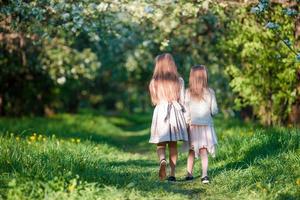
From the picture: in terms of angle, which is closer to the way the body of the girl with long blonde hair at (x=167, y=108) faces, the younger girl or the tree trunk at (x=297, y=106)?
the tree trunk

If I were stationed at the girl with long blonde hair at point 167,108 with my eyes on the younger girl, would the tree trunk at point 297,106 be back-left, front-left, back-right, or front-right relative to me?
front-left

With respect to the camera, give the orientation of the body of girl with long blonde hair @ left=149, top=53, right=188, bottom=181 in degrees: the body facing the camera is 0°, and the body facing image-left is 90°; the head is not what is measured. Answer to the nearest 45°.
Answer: approximately 180°

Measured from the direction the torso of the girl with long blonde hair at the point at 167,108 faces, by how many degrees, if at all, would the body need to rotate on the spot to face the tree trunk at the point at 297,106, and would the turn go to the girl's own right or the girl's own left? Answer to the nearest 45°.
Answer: approximately 45° to the girl's own right

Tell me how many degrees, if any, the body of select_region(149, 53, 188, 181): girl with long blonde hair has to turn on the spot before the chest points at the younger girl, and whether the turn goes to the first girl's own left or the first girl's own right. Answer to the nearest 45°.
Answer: approximately 90° to the first girl's own right

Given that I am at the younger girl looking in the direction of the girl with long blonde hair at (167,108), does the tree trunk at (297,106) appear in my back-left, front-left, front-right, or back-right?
back-right

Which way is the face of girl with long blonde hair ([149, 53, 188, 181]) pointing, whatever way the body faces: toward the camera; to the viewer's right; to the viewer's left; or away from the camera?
away from the camera
